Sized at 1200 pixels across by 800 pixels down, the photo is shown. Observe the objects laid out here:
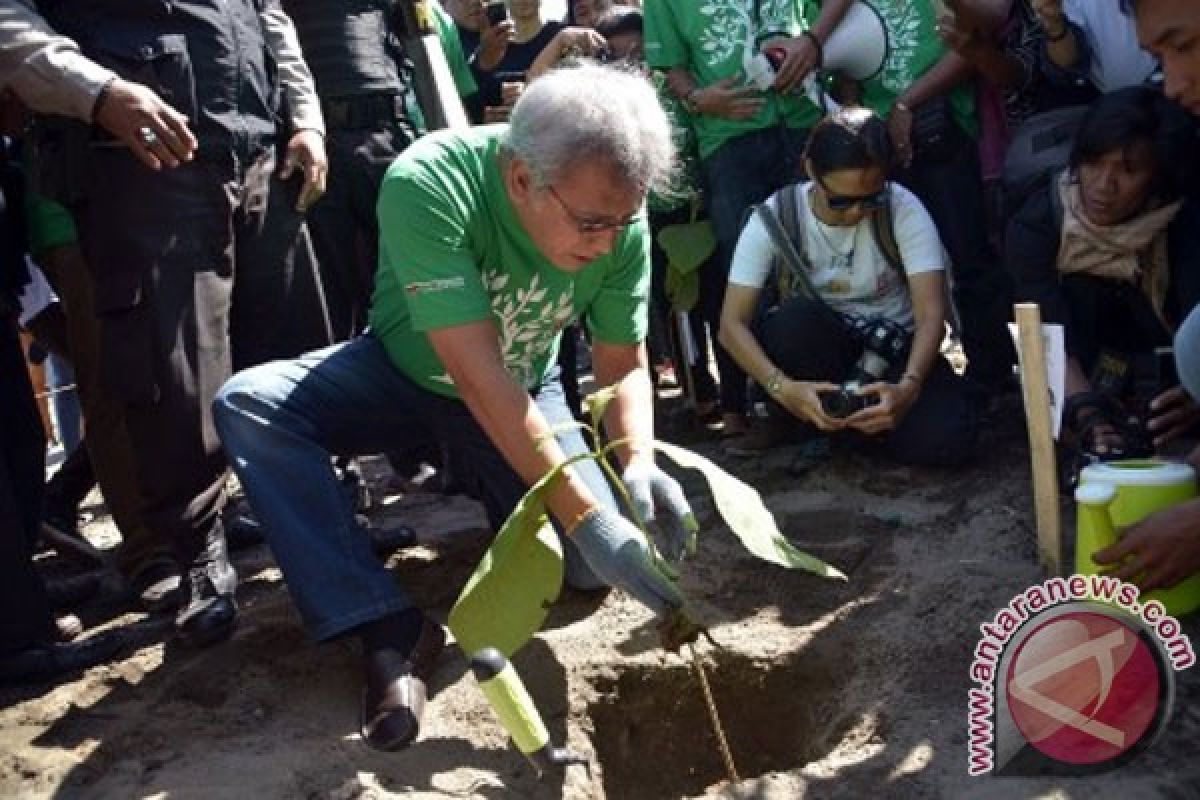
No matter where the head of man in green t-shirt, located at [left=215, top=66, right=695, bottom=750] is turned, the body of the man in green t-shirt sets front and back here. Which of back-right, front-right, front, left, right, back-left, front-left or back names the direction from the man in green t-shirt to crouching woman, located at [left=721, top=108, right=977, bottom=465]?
left

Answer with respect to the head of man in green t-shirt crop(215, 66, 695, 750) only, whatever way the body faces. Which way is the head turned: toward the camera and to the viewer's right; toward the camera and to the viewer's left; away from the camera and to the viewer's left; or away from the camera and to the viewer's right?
toward the camera and to the viewer's right

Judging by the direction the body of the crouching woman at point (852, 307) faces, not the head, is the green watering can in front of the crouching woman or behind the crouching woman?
in front

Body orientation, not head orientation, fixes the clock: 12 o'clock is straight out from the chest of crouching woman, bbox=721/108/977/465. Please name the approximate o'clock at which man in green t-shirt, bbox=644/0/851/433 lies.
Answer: The man in green t-shirt is roughly at 5 o'clock from the crouching woman.

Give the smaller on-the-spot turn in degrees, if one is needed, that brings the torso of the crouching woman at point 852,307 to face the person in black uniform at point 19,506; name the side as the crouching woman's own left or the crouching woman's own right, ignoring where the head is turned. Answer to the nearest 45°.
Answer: approximately 45° to the crouching woman's own right

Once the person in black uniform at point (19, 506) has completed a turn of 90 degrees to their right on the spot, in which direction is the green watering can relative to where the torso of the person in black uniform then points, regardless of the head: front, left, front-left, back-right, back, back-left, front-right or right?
front-left

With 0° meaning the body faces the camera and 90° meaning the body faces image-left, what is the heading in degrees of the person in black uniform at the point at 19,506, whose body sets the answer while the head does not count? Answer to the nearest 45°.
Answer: approximately 270°

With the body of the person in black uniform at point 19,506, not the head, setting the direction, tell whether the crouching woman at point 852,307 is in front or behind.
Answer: in front

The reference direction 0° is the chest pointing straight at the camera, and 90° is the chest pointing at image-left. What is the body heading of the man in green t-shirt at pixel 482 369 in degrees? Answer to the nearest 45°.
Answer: approximately 315°

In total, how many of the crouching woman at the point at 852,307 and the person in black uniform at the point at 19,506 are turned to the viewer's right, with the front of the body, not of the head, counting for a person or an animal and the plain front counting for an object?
1

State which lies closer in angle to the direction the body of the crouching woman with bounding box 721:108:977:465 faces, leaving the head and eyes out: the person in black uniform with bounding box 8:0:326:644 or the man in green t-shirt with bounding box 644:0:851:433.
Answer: the person in black uniform
